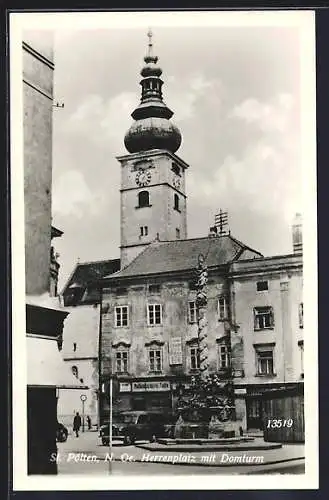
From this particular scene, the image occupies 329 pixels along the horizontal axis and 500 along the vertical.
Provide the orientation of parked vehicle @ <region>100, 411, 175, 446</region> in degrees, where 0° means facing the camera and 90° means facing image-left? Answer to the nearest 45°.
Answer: approximately 45°
